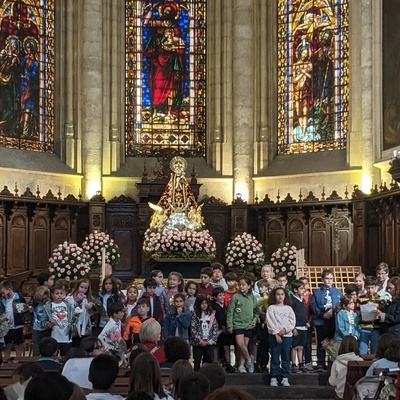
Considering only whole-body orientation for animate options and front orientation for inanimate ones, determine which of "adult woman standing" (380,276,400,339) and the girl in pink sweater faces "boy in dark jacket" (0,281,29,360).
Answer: the adult woman standing

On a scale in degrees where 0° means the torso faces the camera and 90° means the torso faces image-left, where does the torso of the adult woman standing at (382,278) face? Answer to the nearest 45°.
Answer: approximately 45°

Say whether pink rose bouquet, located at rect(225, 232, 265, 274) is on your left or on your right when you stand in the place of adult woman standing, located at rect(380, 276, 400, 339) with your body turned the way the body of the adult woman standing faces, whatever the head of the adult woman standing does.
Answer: on your right

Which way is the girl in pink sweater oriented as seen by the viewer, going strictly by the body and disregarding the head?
toward the camera

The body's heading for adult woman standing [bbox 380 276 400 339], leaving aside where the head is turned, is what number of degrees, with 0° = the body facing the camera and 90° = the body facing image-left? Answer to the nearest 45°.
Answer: approximately 90°

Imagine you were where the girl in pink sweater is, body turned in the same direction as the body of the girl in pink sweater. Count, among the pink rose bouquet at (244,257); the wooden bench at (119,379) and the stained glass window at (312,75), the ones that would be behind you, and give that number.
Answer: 2

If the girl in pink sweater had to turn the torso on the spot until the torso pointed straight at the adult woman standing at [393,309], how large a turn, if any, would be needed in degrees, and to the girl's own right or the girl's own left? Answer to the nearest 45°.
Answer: approximately 90° to the girl's own left

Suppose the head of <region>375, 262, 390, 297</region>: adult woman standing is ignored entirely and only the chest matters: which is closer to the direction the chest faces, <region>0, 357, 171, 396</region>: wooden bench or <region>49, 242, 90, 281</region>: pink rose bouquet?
the wooden bench

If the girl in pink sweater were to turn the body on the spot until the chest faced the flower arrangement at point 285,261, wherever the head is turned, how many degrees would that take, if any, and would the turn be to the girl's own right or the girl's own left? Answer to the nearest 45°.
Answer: approximately 180°

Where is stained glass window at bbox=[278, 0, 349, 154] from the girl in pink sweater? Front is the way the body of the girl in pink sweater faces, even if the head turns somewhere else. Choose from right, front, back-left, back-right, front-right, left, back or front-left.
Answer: back
